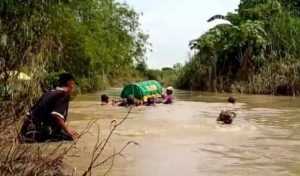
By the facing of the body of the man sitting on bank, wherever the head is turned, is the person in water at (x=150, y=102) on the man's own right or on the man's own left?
on the man's own left

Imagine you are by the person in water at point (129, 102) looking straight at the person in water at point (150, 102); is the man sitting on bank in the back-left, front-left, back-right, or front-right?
back-right

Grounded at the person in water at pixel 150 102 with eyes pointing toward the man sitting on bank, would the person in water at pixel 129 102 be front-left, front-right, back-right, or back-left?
front-right

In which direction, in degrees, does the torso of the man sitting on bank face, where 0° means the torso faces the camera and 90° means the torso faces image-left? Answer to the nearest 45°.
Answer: approximately 270°

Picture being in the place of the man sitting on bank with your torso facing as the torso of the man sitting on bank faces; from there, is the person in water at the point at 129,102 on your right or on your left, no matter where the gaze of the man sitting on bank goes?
on your left
